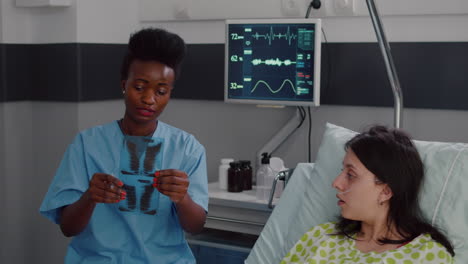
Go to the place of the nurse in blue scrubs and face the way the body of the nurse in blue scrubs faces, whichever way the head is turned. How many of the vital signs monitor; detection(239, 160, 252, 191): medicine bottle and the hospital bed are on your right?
0

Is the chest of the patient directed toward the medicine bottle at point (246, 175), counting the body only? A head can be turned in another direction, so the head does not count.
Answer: no

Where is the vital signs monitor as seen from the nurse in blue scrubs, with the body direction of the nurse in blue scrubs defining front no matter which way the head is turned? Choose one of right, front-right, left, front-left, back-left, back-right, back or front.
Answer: back-left

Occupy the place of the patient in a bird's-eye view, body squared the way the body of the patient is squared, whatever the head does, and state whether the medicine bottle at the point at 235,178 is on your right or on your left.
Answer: on your right

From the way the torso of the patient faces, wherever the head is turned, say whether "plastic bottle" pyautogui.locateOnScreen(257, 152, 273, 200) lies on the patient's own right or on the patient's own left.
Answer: on the patient's own right

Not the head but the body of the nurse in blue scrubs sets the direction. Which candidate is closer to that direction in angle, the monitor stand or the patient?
the patient

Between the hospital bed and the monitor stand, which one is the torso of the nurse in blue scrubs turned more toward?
the hospital bed

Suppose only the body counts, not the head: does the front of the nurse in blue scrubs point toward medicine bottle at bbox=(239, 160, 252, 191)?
no

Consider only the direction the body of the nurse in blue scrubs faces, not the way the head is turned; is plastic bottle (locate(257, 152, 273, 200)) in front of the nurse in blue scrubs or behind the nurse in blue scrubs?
behind

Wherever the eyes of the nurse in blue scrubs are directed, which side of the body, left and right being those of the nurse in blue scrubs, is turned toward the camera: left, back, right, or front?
front

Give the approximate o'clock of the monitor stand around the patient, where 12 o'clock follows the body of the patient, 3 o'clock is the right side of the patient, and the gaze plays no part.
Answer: The monitor stand is roughly at 4 o'clock from the patient.

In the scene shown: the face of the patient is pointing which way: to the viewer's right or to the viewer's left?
to the viewer's left

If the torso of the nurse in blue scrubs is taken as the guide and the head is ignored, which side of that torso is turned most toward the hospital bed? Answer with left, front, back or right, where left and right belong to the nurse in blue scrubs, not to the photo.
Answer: left

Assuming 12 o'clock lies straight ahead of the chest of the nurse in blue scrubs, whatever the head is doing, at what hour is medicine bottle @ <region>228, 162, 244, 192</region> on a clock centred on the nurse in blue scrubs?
The medicine bottle is roughly at 7 o'clock from the nurse in blue scrubs.

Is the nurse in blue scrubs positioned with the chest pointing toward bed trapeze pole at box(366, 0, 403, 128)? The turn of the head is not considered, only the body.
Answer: no
